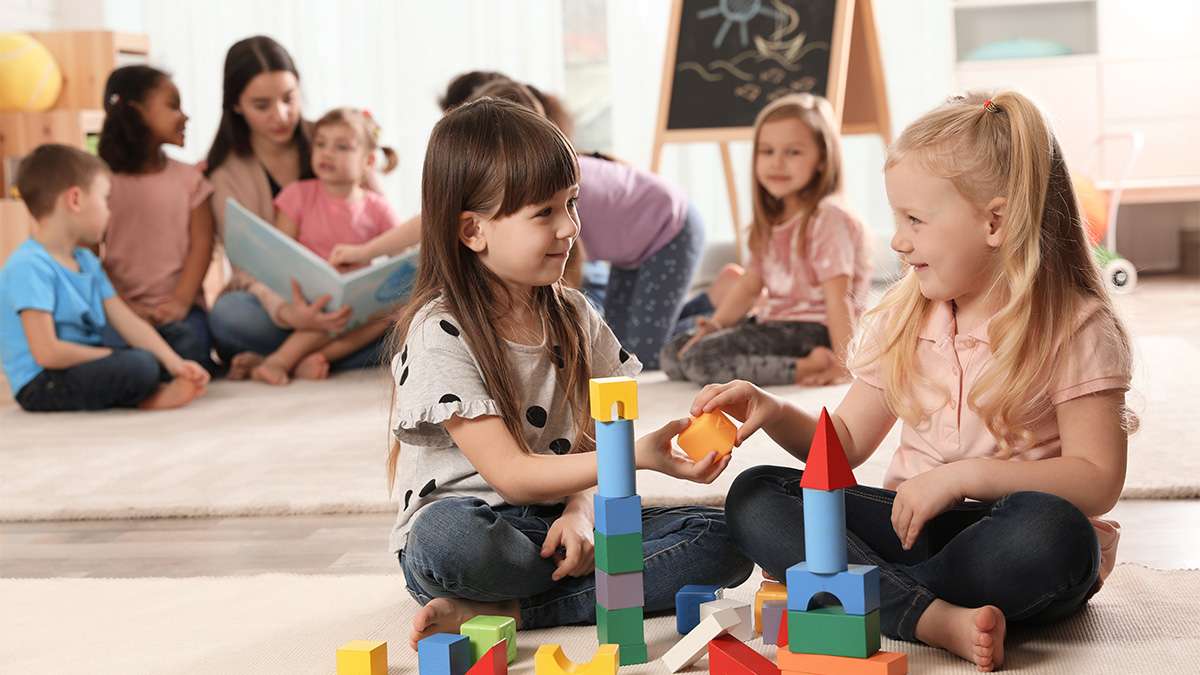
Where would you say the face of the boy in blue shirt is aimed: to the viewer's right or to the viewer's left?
to the viewer's right

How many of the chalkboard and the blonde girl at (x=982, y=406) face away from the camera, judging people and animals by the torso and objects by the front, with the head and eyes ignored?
0

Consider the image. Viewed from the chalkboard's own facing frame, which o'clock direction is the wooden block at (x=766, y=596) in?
The wooden block is roughly at 12 o'clock from the chalkboard.

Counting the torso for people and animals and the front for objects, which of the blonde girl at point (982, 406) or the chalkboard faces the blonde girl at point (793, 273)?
the chalkboard

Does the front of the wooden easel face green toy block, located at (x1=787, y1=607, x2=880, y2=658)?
yes

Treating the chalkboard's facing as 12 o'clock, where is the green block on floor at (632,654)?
The green block on floor is roughly at 12 o'clock from the chalkboard.

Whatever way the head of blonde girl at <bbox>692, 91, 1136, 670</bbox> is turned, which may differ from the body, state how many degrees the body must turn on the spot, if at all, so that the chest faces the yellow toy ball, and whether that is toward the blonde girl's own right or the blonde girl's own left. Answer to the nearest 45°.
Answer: approximately 90° to the blonde girl's own right

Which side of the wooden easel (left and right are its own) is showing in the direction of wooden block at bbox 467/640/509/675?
front

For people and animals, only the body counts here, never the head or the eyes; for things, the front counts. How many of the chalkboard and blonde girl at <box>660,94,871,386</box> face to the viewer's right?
0

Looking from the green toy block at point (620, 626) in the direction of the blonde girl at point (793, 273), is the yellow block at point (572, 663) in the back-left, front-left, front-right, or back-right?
back-left

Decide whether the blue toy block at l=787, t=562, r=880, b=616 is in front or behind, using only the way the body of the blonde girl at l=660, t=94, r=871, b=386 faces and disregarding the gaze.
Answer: in front

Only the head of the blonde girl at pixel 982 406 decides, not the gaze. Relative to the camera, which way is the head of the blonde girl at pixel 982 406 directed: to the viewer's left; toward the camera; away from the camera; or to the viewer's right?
to the viewer's left
